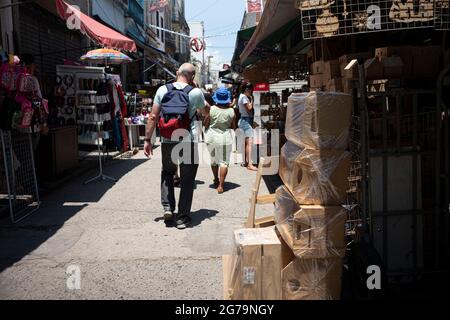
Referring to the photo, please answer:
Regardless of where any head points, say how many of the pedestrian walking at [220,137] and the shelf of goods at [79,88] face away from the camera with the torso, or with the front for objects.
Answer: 1

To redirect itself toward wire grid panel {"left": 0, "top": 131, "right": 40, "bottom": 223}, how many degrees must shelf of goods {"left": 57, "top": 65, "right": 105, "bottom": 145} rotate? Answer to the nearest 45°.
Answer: approximately 45° to its right

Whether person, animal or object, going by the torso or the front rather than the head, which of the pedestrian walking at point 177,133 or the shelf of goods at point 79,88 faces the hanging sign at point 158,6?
the pedestrian walking

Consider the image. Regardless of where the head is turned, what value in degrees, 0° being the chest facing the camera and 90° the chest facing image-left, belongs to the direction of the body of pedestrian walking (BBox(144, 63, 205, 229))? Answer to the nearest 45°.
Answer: approximately 180°

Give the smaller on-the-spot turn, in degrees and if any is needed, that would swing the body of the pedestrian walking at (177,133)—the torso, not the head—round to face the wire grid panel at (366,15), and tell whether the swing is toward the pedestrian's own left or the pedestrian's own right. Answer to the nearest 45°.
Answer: approximately 135° to the pedestrian's own right

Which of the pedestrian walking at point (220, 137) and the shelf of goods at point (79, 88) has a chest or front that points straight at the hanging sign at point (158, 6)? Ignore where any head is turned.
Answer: the pedestrian walking

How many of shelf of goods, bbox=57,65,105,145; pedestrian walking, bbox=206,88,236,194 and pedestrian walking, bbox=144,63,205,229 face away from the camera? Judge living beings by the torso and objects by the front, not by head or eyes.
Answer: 2

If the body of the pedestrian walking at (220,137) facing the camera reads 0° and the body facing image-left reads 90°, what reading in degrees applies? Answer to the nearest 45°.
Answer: approximately 180°

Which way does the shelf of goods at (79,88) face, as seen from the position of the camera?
facing the viewer and to the right of the viewer

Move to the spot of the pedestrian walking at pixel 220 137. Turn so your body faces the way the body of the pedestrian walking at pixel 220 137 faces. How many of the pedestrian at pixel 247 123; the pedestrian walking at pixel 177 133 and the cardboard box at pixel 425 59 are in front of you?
1

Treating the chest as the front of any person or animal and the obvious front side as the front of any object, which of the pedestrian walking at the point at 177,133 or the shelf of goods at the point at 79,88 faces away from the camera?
the pedestrian walking

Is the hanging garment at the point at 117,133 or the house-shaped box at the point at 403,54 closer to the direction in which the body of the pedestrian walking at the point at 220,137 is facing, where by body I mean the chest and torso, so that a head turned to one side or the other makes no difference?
the hanging garment

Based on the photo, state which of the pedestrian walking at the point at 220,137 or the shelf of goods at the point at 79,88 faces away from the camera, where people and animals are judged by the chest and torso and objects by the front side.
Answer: the pedestrian walking
